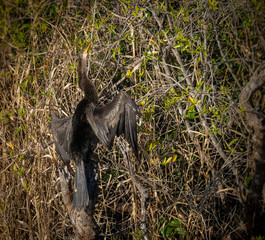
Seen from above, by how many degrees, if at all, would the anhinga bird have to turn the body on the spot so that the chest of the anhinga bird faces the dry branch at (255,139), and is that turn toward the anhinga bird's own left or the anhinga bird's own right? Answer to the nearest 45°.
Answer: approximately 45° to the anhinga bird's own right

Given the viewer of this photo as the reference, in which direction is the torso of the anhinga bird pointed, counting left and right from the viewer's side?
facing away from the viewer and to the right of the viewer
